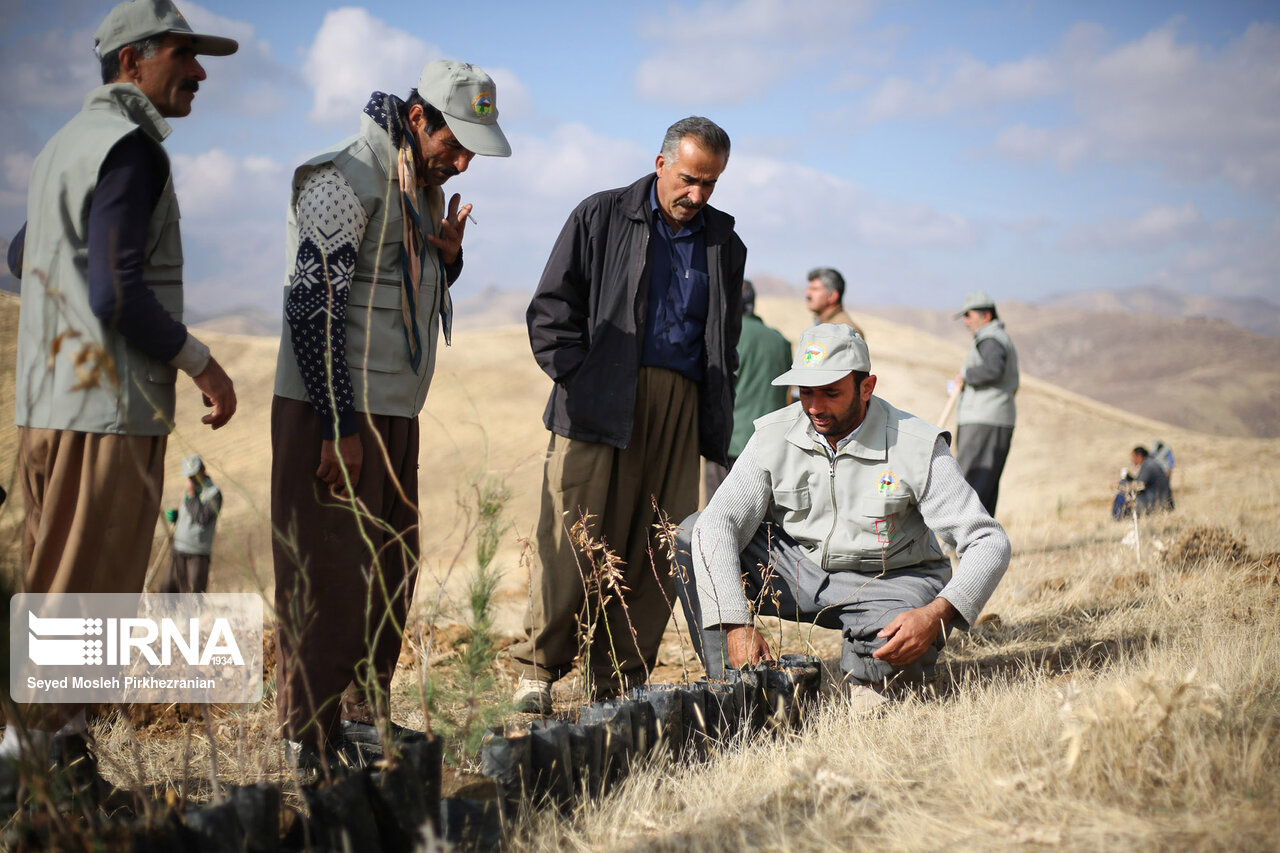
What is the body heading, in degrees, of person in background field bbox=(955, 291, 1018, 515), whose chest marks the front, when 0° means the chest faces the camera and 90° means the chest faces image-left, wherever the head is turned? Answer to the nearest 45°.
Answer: approximately 90°

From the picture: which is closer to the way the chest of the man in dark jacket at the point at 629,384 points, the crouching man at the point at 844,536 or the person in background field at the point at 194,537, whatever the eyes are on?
the crouching man

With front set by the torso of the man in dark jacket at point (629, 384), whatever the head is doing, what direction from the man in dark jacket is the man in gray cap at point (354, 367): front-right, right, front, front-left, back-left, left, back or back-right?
right

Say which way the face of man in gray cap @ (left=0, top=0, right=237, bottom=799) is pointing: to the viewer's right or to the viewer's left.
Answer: to the viewer's right

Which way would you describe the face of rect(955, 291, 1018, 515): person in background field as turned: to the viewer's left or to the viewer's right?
to the viewer's left

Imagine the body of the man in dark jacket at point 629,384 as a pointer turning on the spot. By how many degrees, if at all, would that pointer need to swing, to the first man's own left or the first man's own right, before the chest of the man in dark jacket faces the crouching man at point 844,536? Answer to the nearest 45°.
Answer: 0° — they already face them

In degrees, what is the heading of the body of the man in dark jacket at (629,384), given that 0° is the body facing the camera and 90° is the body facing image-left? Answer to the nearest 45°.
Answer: approximately 315°

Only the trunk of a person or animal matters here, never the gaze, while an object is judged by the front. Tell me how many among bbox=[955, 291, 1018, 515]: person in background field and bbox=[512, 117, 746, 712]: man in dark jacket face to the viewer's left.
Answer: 1
